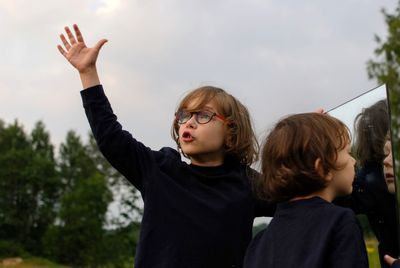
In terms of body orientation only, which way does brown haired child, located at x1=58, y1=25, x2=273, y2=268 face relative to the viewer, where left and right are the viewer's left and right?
facing the viewer and to the left of the viewer

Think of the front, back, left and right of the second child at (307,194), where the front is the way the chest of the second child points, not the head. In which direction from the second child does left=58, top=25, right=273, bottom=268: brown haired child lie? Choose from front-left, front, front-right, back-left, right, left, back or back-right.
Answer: left

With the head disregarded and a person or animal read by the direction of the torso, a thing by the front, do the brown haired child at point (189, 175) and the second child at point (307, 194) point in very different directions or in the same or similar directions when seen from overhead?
very different directions

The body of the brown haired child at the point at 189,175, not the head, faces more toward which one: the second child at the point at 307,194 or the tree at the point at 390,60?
the second child

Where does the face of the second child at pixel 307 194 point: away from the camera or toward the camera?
away from the camera

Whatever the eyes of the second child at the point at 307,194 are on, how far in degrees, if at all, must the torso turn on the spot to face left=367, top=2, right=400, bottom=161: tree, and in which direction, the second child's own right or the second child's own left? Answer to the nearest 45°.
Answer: approximately 45° to the second child's own left

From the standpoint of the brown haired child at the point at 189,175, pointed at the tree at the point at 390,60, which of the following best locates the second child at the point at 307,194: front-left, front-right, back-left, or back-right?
back-right

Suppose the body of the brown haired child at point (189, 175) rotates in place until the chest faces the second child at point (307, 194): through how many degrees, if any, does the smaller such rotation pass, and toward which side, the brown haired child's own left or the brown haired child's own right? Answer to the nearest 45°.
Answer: approximately 90° to the brown haired child's own left

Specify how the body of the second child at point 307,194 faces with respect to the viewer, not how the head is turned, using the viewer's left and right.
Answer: facing away from the viewer and to the right of the viewer

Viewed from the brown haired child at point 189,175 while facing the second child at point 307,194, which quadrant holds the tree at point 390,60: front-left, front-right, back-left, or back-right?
back-left
